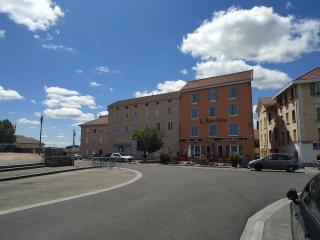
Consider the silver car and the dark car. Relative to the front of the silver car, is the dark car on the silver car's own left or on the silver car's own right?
on the silver car's own left

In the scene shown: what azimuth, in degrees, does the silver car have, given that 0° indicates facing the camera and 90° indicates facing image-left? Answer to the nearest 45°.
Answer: approximately 90°

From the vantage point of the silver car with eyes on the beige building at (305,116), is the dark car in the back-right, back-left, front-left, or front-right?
back-right

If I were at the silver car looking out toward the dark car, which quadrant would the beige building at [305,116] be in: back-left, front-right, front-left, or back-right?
back-left

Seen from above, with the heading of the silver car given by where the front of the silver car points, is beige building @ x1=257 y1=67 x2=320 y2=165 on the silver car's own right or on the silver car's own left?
on the silver car's own right
